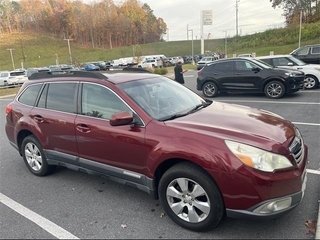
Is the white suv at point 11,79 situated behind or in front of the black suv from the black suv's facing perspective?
behind

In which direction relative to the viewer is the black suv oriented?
to the viewer's right

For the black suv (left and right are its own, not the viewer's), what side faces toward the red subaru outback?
right

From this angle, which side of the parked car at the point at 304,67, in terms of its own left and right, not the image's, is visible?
right

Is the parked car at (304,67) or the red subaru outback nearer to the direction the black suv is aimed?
the parked car

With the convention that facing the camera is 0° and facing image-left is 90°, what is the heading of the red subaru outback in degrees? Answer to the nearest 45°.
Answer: approximately 315°

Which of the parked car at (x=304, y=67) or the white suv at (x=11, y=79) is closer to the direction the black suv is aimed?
the parked car
